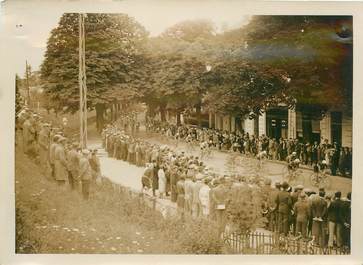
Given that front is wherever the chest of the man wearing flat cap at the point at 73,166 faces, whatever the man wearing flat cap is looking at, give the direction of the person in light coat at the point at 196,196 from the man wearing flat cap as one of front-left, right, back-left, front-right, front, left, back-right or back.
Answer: front-right

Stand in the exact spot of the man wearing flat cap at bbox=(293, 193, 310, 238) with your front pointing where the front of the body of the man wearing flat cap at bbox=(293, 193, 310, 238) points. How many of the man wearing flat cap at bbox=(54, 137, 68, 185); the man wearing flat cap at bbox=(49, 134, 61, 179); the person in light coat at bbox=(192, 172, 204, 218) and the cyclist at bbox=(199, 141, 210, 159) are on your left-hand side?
4

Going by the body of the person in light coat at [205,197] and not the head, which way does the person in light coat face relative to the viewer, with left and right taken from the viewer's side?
facing away from the viewer and to the right of the viewer

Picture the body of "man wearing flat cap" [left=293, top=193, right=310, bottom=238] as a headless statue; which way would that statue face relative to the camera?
away from the camera

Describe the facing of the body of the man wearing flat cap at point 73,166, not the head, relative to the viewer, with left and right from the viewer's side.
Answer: facing away from the viewer and to the right of the viewer

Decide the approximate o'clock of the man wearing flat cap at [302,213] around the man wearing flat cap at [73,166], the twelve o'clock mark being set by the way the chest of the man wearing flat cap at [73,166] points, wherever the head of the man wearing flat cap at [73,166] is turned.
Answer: the man wearing flat cap at [302,213] is roughly at 2 o'clock from the man wearing flat cap at [73,166].
